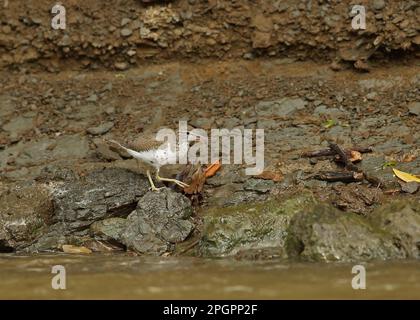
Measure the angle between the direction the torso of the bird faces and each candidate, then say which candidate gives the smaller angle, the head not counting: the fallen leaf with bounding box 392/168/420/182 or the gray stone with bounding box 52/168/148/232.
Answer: the fallen leaf

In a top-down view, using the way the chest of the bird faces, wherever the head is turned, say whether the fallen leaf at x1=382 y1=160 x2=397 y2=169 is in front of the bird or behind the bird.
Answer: in front

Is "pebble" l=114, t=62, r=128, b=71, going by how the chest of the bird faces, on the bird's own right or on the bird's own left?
on the bird's own left

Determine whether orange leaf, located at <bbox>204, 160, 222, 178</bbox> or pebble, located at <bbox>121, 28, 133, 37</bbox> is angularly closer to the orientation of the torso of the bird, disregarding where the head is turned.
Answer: the orange leaf

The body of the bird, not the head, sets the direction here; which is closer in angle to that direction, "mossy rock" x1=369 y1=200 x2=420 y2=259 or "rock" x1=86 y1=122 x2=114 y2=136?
the mossy rock

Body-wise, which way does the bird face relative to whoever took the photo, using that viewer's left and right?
facing to the right of the viewer

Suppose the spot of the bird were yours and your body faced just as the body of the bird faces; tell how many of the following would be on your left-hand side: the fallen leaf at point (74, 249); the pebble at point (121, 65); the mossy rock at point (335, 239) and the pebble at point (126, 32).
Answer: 2

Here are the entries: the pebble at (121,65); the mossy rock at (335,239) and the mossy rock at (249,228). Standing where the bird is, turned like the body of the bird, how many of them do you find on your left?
1

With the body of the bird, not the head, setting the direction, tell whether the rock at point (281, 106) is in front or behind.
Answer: in front

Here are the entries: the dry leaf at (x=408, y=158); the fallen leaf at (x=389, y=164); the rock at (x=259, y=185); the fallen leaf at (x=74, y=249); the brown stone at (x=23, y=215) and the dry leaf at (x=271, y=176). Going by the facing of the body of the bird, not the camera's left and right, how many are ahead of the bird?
4

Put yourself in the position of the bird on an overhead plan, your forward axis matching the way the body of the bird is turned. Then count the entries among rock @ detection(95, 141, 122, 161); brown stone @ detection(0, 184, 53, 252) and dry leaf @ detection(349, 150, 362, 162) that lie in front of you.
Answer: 1

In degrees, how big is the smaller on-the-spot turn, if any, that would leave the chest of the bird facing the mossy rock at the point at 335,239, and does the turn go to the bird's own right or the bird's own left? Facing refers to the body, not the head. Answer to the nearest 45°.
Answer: approximately 45° to the bird's own right
